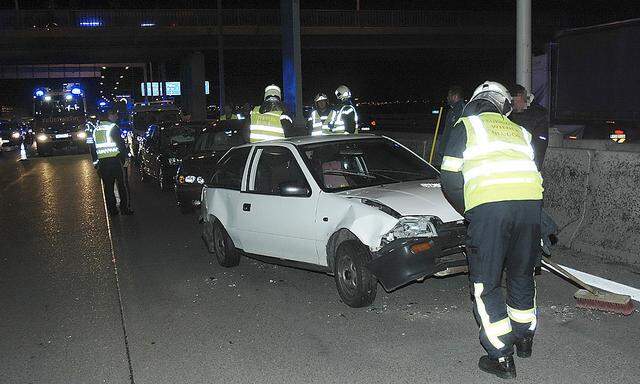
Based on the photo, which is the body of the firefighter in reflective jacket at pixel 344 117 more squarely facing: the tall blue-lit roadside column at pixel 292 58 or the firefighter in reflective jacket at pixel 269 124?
the firefighter in reflective jacket

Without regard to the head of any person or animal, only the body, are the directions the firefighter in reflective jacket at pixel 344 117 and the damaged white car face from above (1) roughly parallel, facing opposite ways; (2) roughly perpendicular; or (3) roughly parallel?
roughly perpendicular

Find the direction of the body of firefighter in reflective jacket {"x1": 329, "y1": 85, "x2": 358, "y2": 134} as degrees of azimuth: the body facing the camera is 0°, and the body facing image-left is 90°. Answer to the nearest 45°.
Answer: approximately 45°

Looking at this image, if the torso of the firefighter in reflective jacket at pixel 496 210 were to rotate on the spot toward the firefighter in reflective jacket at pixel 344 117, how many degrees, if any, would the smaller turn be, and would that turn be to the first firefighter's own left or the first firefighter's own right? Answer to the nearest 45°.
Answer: approximately 45° to the first firefighter's own right
